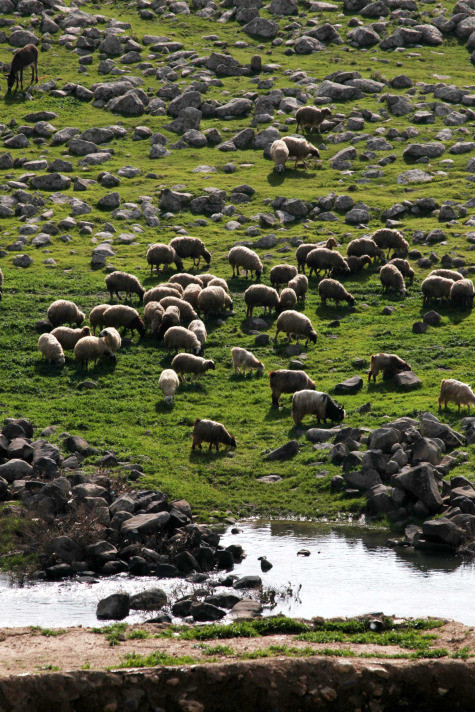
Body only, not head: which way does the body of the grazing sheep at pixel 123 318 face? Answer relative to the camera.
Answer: to the viewer's right

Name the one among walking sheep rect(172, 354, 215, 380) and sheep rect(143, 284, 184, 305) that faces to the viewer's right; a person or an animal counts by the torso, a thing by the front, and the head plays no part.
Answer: the walking sheep

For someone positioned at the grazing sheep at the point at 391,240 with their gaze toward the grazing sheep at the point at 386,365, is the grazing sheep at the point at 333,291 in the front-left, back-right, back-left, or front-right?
front-right

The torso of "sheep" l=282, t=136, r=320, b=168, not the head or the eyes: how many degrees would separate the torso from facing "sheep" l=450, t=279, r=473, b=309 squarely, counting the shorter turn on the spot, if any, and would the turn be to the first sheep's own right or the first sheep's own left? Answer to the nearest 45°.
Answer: approximately 90° to the first sheep's own right

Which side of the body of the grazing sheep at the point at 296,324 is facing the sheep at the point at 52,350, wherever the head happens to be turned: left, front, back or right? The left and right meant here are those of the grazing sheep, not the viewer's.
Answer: back

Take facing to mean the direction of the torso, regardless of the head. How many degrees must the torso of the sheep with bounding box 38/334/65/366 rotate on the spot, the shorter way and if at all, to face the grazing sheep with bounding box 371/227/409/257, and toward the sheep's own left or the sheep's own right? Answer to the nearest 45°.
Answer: approximately 90° to the sheep's own left

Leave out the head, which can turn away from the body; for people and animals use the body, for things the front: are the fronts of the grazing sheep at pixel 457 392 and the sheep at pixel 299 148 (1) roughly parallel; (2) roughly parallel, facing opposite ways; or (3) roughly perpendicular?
roughly parallel

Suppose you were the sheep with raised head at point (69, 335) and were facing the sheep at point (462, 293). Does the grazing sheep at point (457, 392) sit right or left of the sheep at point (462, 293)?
right
